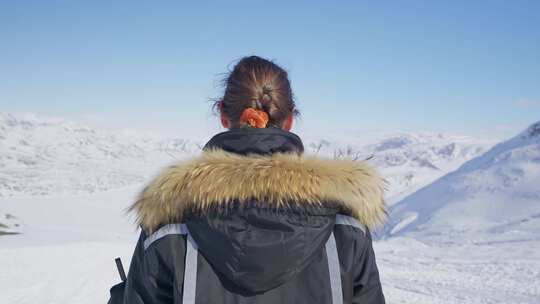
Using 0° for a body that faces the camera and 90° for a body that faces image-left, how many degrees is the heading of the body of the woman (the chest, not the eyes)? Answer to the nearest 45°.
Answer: approximately 180°

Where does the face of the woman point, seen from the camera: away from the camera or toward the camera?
away from the camera

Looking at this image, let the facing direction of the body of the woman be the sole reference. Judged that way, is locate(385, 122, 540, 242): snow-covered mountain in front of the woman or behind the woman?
in front
